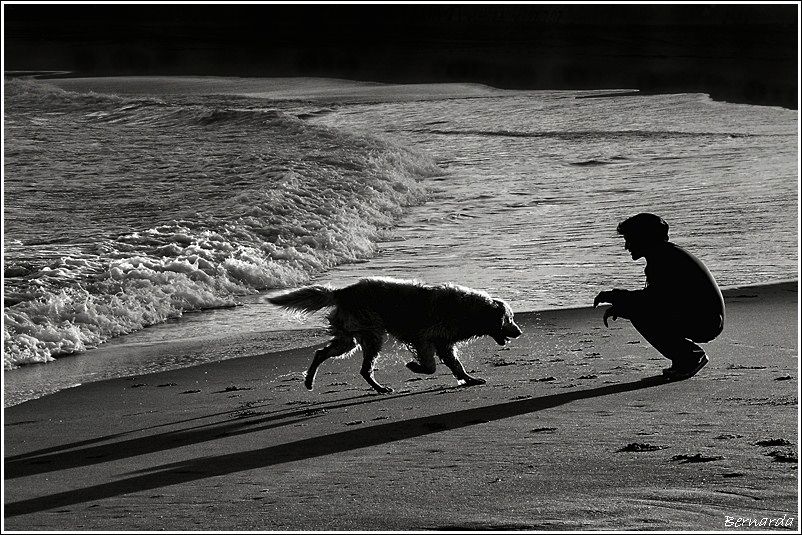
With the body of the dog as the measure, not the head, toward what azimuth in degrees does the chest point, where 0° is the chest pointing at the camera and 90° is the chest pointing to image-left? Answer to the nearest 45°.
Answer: approximately 270°

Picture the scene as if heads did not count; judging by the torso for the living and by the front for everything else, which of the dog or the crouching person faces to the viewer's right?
the dog

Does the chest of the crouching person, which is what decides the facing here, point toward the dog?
yes

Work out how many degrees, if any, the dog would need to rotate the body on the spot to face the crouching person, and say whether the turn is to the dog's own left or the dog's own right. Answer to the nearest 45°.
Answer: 0° — it already faces them

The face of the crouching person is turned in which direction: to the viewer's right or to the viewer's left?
to the viewer's left

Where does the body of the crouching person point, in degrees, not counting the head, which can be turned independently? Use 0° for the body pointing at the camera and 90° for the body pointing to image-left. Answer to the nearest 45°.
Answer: approximately 90°

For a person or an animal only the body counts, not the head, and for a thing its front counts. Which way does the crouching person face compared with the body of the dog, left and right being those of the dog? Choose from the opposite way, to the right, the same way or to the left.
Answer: the opposite way

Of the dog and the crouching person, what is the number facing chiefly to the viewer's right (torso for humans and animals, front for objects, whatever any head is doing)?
1
